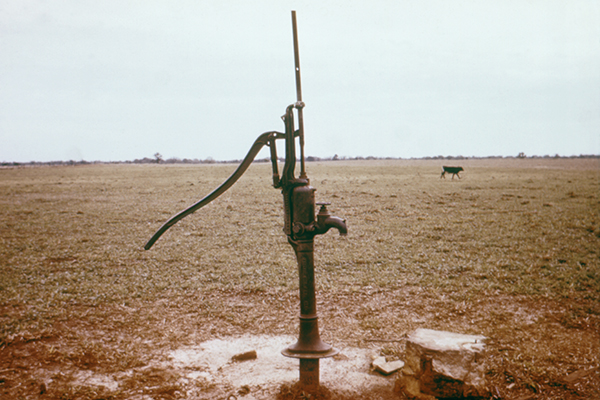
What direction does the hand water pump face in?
to the viewer's right
